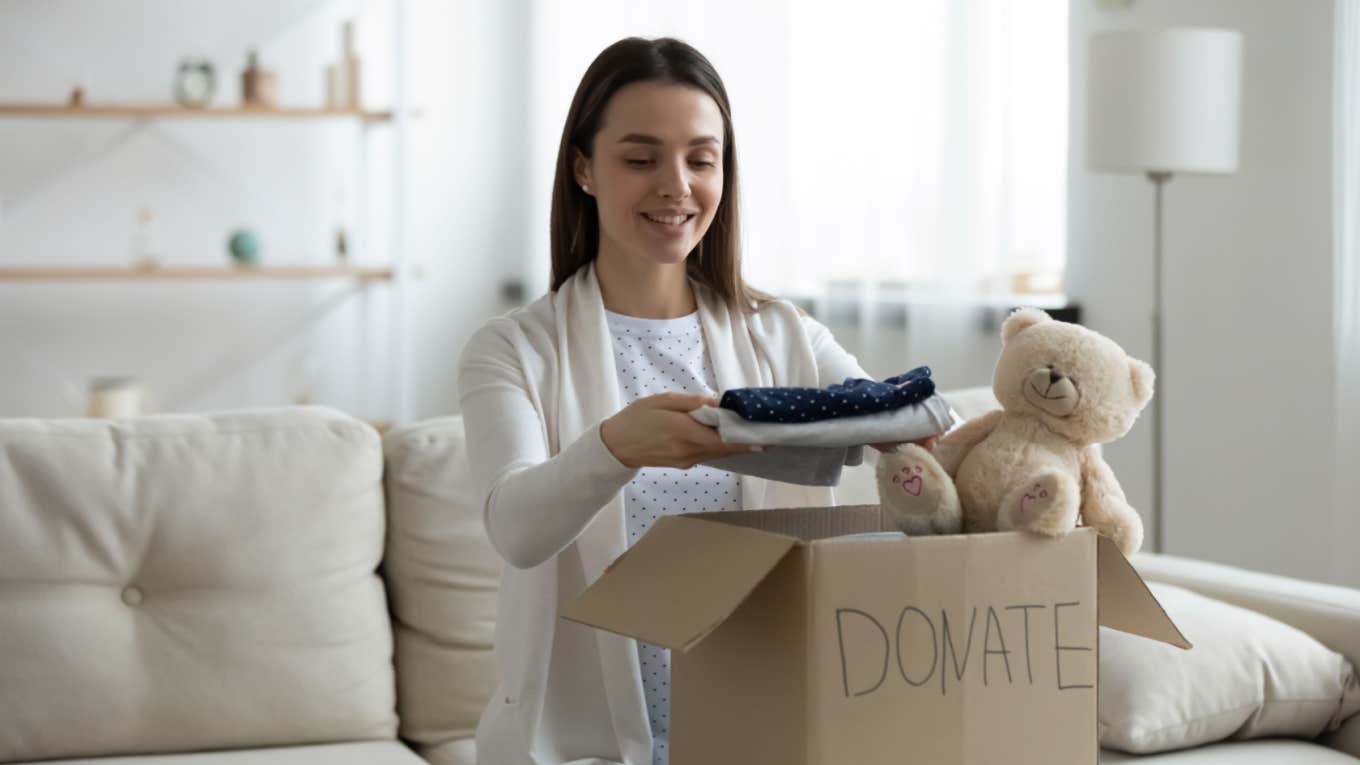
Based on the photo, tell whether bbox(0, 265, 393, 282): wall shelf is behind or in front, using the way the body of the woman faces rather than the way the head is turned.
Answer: behind

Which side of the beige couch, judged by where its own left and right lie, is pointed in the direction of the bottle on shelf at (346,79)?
back

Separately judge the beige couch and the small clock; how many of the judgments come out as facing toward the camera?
2

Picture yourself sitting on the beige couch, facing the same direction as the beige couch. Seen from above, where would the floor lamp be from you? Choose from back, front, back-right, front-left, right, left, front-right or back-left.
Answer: back-left

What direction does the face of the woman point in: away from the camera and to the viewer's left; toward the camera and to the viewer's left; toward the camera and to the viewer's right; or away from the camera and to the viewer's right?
toward the camera and to the viewer's right
